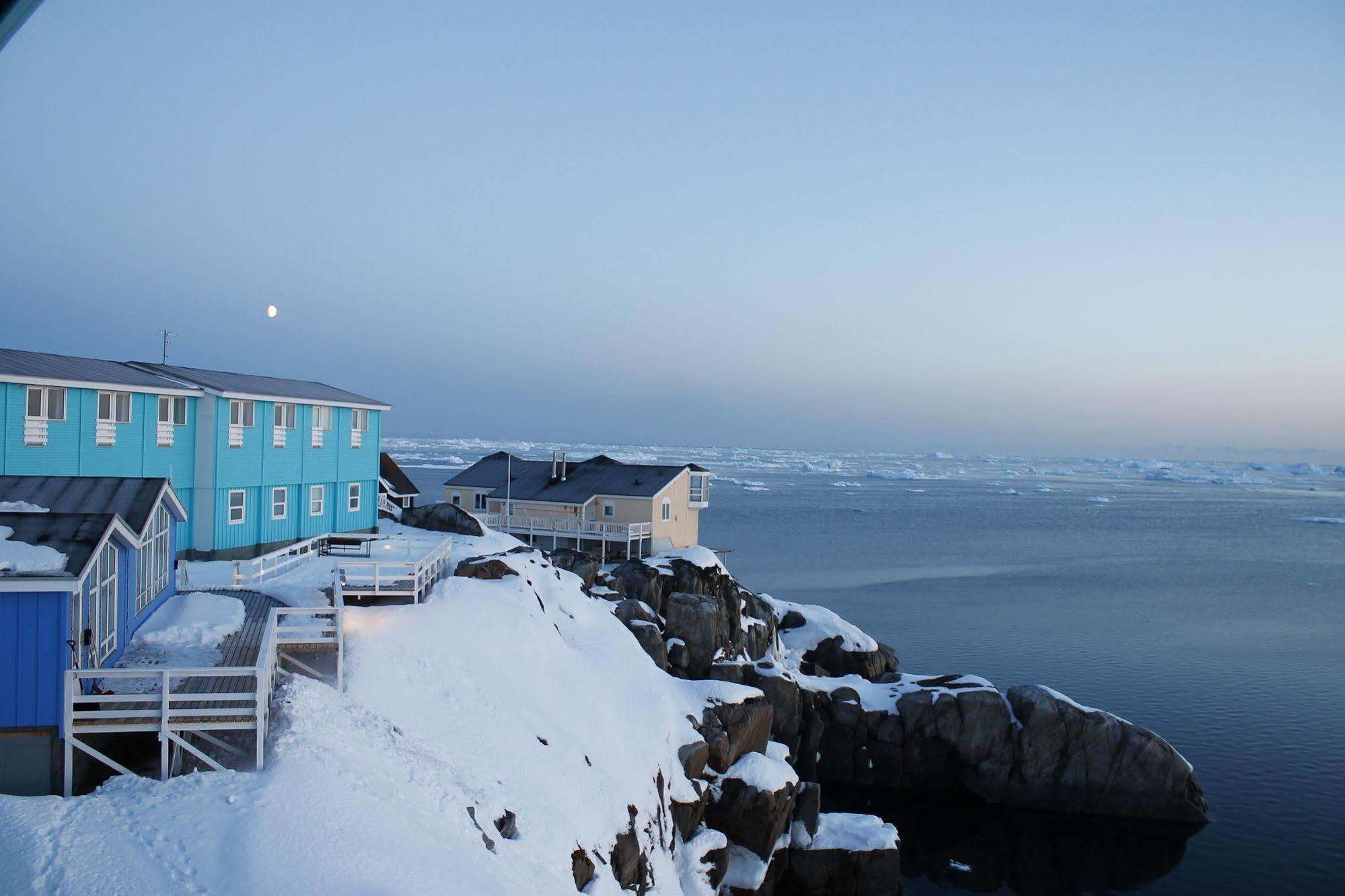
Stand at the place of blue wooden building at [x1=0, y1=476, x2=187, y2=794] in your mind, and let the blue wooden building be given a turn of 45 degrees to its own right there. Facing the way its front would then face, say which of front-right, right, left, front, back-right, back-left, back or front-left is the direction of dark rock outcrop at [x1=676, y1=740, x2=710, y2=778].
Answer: front-left

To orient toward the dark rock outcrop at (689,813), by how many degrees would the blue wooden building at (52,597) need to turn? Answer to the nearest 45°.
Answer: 0° — it already faces it

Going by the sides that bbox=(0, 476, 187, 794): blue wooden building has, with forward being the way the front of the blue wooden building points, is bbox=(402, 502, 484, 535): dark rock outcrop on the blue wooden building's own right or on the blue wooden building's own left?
on the blue wooden building's own left

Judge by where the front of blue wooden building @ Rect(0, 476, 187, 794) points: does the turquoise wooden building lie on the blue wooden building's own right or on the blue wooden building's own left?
on the blue wooden building's own left

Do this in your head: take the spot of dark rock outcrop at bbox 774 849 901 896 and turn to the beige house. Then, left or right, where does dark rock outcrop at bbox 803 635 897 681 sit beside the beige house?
right

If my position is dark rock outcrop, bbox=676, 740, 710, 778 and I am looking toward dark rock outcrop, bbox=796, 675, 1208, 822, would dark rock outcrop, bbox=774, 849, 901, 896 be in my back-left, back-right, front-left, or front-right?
front-right

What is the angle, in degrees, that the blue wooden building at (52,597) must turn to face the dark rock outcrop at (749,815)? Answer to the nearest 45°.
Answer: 0° — it already faces it

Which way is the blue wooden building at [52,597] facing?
to the viewer's right

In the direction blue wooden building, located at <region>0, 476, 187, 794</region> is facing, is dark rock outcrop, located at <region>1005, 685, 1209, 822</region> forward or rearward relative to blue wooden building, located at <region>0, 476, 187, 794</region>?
forward

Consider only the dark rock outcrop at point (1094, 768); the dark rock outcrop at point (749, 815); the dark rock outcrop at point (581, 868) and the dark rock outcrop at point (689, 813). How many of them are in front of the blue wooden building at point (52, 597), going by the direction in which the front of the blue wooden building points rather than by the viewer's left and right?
4

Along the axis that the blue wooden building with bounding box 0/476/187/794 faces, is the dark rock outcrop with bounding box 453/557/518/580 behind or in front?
in front

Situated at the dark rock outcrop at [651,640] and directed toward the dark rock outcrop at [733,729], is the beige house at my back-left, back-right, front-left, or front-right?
back-left

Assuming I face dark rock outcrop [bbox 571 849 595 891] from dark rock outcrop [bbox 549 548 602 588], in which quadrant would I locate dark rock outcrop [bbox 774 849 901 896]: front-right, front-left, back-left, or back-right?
front-left

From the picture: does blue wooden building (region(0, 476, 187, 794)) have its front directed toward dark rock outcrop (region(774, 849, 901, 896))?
yes

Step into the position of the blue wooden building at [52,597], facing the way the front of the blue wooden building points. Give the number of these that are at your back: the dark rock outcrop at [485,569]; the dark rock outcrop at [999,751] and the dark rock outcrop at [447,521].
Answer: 0

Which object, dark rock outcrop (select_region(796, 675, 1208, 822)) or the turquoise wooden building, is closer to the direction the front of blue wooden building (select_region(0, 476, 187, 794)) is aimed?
the dark rock outcrop

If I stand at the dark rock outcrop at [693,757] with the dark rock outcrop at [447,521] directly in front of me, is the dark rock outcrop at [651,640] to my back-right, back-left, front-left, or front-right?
front-right

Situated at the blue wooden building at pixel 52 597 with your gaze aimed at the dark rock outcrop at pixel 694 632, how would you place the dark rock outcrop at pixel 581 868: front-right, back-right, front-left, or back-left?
front-right

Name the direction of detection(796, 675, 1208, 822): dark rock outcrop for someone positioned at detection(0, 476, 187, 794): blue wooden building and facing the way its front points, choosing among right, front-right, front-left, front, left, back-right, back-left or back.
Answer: front

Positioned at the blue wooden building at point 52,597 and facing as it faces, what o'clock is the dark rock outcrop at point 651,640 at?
The dark rock outcrop is roughly at 11 o'clock from the blue wooden building.
